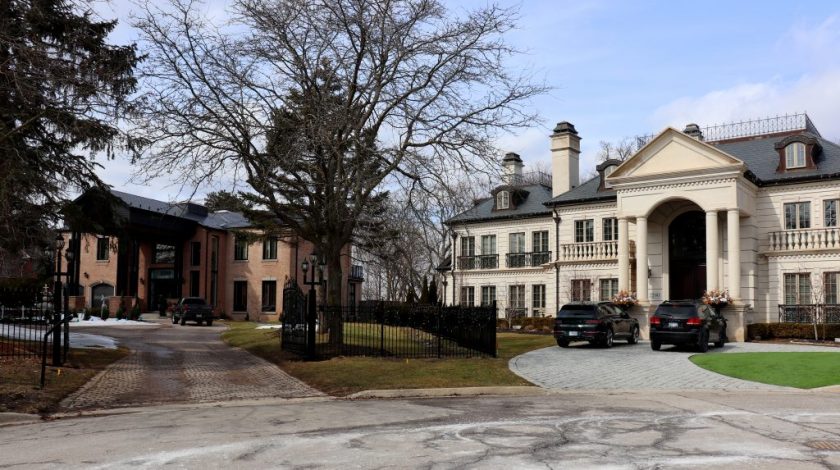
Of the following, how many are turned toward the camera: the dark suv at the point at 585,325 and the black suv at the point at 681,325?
0

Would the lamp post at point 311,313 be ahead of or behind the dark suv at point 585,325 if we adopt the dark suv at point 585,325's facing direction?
behind

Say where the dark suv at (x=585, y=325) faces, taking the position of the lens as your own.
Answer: facing away from the viewer and to the right of the viewer

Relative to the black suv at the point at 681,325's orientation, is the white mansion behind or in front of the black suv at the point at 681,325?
in front

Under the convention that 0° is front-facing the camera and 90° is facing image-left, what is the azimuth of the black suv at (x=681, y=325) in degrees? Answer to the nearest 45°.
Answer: approximately 225°
